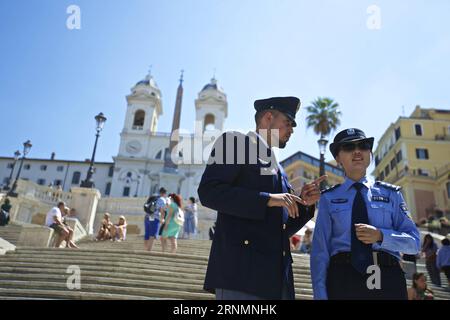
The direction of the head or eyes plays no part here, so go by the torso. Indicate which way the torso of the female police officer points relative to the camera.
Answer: toward the camera

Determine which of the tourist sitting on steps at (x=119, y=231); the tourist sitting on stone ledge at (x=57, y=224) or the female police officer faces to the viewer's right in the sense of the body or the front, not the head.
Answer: the tourist sitting on stone ledge at (x=57, y=224)

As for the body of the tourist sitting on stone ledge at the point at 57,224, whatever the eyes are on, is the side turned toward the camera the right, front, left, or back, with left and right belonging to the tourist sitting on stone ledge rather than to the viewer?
right

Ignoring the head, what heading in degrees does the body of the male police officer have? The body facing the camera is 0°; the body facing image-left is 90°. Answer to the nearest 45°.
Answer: approximately 315°

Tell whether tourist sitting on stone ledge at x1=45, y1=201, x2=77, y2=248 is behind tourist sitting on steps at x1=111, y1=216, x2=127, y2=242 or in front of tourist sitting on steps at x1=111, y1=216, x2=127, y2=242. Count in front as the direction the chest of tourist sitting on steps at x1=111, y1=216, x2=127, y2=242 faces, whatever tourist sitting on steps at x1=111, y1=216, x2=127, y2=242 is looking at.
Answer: in front

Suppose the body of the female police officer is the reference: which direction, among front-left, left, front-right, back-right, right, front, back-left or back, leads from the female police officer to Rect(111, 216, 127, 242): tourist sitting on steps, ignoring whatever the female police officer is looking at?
back-right

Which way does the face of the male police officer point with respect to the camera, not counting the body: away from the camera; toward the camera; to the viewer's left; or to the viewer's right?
to the viewer's right
